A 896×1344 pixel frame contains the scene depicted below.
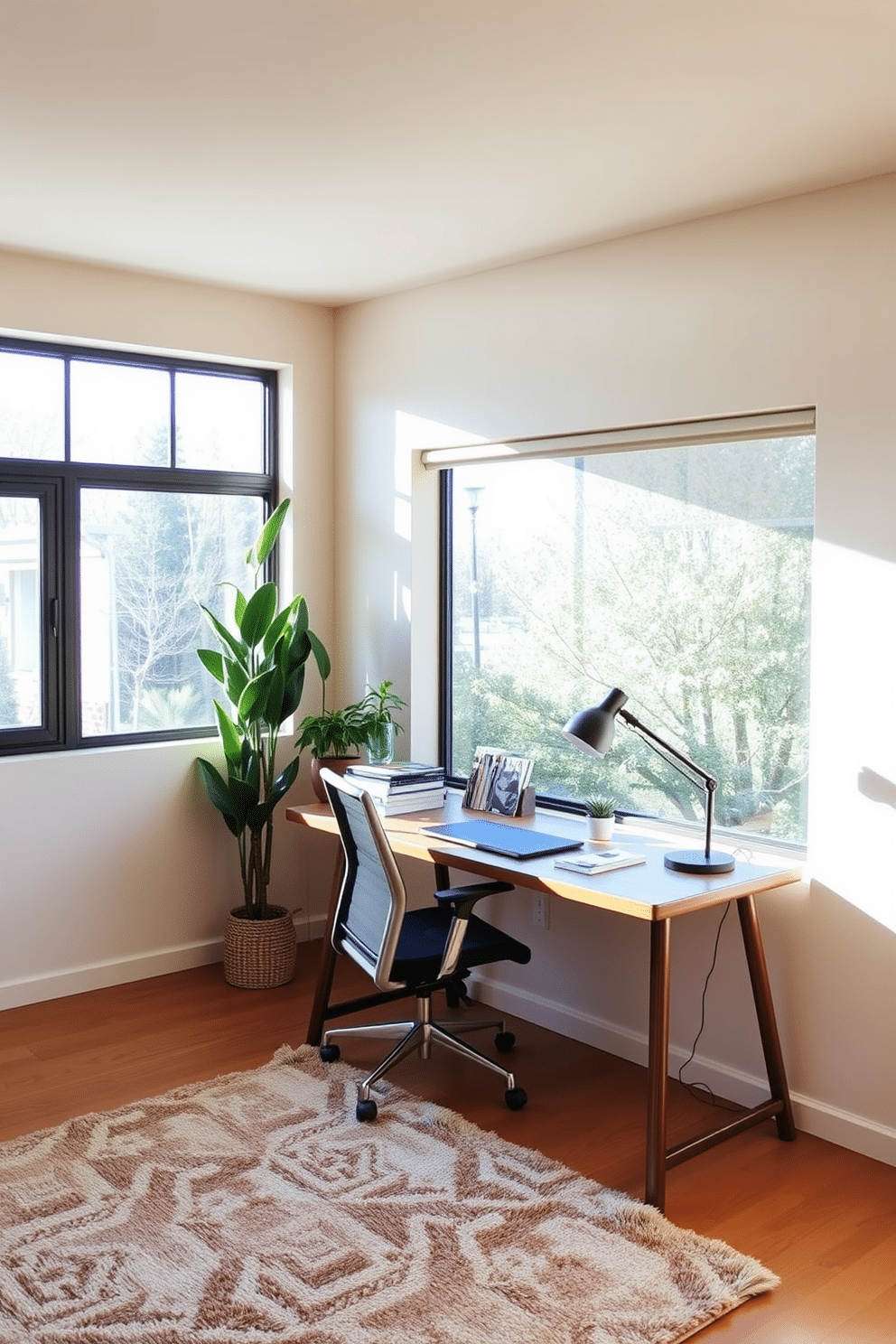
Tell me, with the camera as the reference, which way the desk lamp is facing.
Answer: facing to the left of the viewer

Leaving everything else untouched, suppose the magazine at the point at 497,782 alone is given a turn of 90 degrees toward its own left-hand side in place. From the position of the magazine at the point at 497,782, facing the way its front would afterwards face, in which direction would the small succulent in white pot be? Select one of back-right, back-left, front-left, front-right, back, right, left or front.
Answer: front-right

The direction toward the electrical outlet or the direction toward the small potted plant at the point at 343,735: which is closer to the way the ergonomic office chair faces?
the electrical outlet

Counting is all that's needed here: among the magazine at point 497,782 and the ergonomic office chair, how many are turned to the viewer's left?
0

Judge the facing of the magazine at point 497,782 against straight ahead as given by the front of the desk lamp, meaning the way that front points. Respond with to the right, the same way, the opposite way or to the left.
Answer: to the left

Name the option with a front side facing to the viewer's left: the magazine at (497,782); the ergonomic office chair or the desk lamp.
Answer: the desk lamp

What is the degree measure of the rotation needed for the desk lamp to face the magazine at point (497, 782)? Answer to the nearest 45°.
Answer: approximately 45° to its right

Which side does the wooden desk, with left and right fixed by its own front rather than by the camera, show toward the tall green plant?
right

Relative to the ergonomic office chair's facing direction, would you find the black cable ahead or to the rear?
ahead

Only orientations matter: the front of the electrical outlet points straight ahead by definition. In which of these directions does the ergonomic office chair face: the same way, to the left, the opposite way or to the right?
the opposite way

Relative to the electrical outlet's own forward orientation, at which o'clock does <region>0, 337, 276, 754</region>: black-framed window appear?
The black-framed window is roughly at 2 o'clock from the electrical outlet.

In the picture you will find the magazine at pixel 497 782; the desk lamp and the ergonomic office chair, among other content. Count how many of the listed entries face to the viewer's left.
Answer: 1

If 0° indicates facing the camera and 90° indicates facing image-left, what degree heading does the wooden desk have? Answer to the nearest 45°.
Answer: approximately 45°

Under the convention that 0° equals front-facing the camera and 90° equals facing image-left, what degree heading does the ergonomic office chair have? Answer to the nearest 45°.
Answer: approximately 225°
